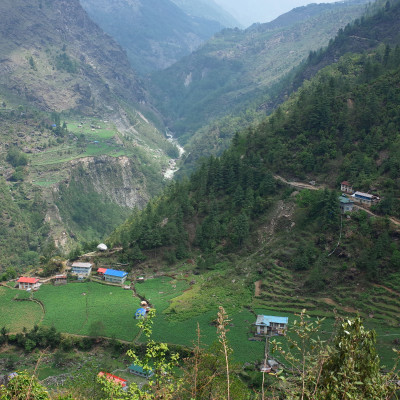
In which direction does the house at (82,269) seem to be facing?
toward the camera

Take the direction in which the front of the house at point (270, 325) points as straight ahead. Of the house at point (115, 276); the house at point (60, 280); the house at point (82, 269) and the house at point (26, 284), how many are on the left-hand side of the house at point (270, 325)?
0

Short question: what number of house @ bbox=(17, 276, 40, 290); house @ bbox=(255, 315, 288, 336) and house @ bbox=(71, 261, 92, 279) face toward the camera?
3

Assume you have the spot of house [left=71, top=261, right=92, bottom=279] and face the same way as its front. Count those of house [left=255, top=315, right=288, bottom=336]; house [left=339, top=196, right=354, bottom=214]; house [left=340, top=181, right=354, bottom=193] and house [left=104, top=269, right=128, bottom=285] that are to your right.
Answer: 0

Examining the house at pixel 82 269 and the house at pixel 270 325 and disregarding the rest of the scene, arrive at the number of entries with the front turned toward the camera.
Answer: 2

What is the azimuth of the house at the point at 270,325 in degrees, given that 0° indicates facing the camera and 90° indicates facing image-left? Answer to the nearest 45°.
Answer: approximately 0°

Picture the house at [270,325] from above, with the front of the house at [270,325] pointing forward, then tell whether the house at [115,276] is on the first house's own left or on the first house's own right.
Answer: on the first house's own right

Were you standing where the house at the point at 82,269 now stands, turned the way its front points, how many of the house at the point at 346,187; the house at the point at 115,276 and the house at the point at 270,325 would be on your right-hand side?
0

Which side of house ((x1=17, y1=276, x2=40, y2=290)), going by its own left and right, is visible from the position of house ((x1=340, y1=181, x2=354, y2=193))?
left

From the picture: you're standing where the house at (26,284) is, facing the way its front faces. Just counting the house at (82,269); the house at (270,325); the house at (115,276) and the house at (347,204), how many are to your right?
0

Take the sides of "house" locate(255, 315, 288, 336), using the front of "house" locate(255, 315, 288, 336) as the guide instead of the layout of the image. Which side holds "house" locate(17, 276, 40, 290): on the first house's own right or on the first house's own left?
on the first house's own right

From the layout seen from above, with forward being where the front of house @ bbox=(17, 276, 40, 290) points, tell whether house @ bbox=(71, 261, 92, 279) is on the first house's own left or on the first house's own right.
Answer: on the first house's own left

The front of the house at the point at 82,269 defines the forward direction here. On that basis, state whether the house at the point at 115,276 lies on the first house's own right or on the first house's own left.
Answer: on the first house's own left

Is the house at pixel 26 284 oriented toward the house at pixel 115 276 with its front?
no

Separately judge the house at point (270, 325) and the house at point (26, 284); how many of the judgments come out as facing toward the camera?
2
